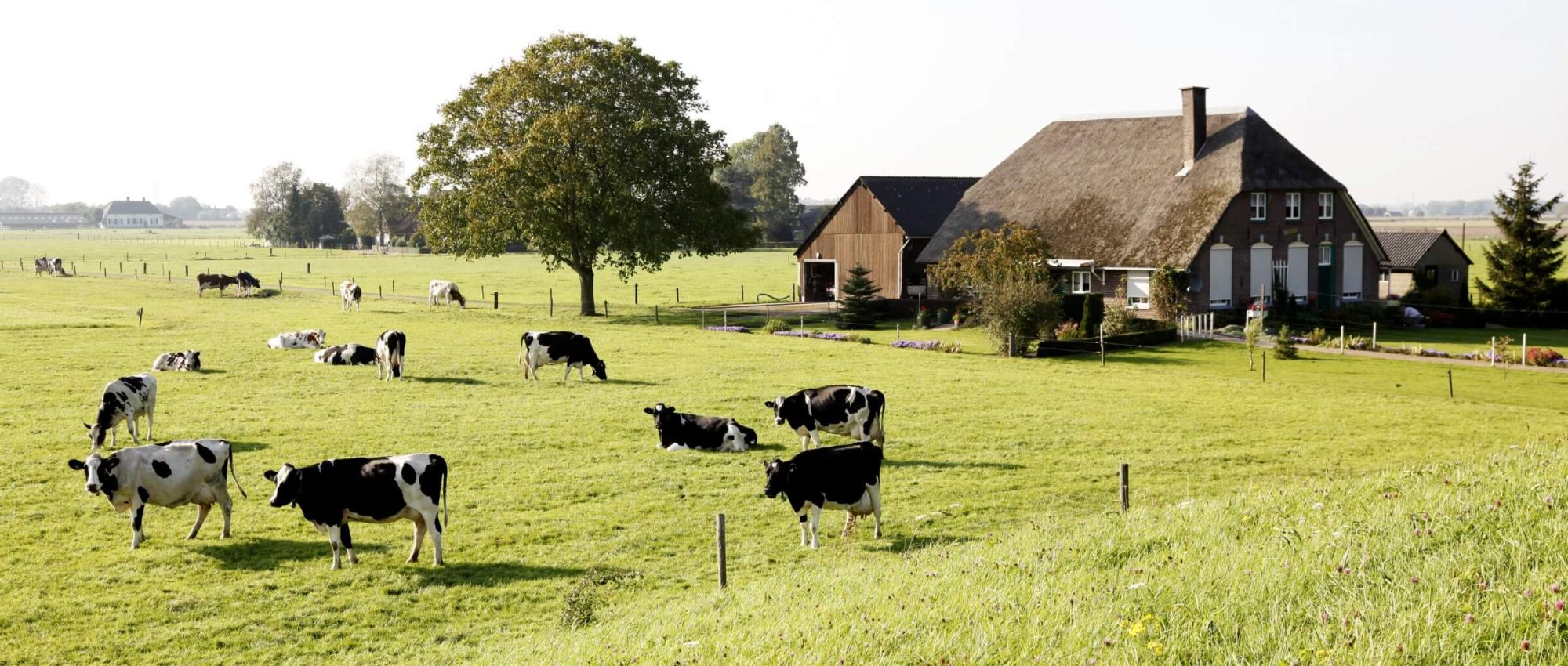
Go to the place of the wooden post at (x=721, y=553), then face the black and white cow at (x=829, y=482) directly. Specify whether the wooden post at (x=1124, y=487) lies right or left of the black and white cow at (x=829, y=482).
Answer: right

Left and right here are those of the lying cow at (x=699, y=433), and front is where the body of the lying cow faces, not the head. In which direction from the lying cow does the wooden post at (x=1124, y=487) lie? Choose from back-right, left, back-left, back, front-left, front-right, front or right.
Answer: back-left

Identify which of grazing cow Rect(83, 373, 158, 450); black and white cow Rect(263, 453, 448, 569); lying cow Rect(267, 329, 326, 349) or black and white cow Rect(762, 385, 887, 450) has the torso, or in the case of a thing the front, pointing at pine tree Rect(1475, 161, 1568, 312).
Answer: the lying cow

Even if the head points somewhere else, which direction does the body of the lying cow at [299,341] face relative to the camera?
to the viewer's right

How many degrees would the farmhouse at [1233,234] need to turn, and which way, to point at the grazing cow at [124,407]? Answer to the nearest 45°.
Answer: approximately 90° to its right

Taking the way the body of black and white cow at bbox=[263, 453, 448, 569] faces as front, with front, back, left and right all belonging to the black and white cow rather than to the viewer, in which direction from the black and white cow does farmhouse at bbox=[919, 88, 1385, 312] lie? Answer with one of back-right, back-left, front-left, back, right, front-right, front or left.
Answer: back-right

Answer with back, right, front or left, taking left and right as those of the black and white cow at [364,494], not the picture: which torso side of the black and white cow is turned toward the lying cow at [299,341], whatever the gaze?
right

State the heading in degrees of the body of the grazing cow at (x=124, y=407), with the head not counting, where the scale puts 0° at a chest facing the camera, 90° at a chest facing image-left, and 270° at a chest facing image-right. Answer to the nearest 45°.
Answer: approximately 45°

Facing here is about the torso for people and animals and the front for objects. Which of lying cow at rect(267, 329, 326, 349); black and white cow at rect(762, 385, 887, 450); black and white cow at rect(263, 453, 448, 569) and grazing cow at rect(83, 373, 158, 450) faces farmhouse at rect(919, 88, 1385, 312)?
the lying cow

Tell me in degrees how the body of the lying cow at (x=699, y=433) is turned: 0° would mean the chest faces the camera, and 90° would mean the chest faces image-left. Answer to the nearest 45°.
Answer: approximately 90°

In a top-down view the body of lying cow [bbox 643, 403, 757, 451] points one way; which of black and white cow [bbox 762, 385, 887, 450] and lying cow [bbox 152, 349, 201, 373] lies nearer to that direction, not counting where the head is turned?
the lying cow

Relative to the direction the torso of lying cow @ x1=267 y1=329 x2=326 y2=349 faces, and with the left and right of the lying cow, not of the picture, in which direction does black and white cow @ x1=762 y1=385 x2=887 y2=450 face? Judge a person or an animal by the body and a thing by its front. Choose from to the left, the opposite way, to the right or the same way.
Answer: the opposite way

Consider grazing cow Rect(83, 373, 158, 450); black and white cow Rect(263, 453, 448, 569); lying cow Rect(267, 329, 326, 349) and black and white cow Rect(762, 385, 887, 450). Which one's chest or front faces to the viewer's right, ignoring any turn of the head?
the lying cow

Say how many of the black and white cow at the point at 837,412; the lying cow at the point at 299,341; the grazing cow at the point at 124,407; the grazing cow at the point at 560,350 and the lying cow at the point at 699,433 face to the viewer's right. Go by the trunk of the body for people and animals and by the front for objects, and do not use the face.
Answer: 2

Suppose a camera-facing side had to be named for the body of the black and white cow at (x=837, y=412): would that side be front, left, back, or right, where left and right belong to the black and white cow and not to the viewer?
left

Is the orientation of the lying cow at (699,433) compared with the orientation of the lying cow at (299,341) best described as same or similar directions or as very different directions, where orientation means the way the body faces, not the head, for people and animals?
very different directions

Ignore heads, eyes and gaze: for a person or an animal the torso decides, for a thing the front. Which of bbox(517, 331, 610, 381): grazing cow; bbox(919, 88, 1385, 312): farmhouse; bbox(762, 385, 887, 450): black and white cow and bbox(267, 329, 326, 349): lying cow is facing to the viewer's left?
the black and white cow

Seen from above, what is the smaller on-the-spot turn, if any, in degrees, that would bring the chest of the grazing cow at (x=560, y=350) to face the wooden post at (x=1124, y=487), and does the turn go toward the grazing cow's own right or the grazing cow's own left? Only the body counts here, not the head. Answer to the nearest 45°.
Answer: approximately 90° to the grazing cow's own right

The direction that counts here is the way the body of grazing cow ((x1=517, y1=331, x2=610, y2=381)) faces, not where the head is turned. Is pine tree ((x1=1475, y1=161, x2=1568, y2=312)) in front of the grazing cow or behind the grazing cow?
in front
